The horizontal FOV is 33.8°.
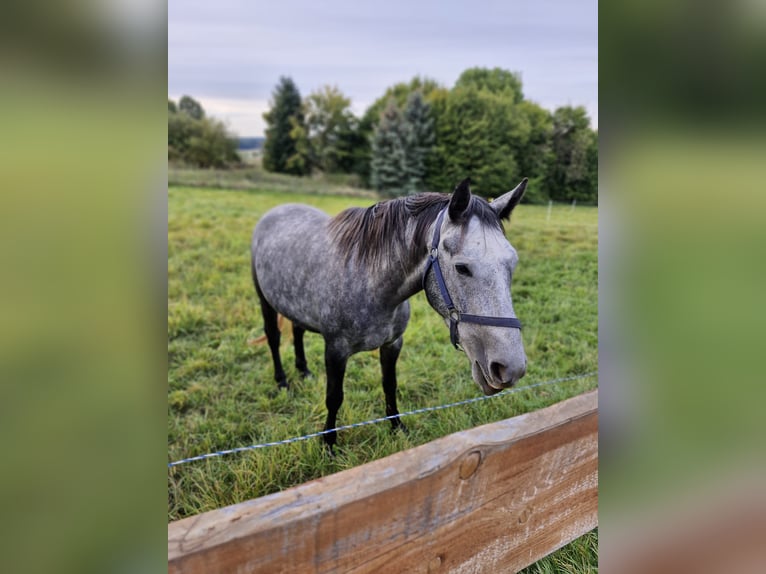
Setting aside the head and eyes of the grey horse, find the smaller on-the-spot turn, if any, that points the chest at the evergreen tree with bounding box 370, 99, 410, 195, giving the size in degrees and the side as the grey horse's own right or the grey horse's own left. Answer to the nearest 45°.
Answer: approximately 135° to the grey horse's own left

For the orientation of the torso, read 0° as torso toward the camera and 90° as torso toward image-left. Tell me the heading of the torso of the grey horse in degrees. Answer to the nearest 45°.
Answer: approximately 315°

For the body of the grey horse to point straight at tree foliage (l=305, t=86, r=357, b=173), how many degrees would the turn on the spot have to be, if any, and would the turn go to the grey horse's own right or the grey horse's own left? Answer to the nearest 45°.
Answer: approximately 135° to the grey horse's own left

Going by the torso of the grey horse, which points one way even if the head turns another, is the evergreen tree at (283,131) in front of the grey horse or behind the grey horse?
behind

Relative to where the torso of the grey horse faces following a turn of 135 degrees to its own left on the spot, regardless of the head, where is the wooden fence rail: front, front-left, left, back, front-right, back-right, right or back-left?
back
